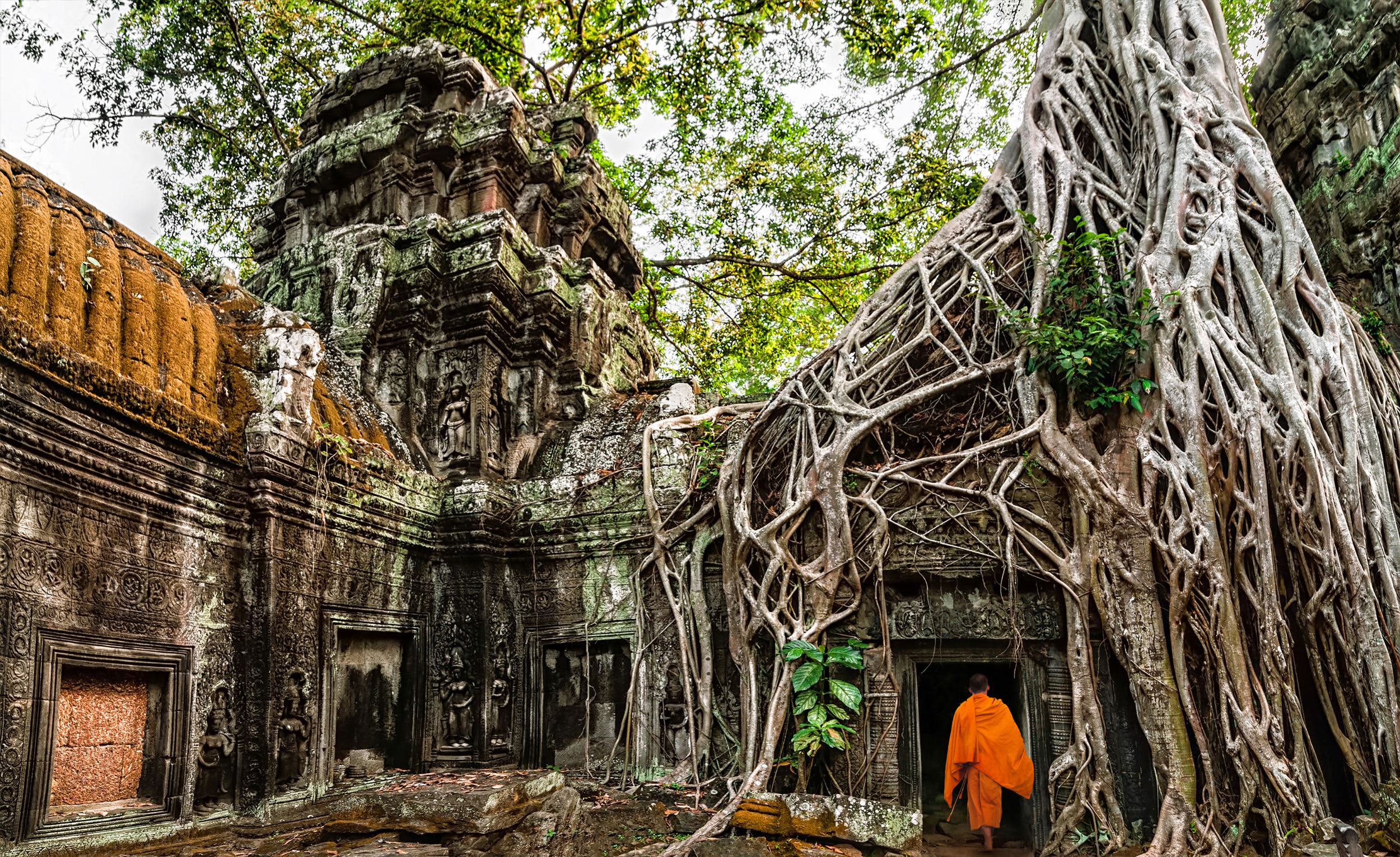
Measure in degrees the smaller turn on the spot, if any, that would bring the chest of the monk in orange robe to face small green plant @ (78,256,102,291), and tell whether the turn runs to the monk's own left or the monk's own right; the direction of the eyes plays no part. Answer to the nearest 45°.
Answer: approximately 135° to the monk's own left

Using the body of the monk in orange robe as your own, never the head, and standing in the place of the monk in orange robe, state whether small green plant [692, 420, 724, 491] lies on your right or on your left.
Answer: on your left

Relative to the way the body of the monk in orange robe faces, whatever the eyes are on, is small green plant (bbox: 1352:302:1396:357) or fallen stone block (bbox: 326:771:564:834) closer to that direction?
the small green plant

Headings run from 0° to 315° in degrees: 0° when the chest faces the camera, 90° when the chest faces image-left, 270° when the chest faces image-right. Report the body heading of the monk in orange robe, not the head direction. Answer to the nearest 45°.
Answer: approximately 180°

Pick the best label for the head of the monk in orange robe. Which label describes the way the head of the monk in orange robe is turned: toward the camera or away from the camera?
away from the camera

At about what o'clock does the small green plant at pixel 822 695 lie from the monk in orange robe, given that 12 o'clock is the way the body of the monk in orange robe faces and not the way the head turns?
The small green plant is roughly at 8 o'clock from the monk in orange robe.

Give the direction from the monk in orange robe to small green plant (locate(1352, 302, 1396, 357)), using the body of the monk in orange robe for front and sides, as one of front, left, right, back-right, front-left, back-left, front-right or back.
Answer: front-right

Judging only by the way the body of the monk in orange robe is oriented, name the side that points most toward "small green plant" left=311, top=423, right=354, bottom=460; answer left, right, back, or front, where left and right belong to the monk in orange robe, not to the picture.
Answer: left
